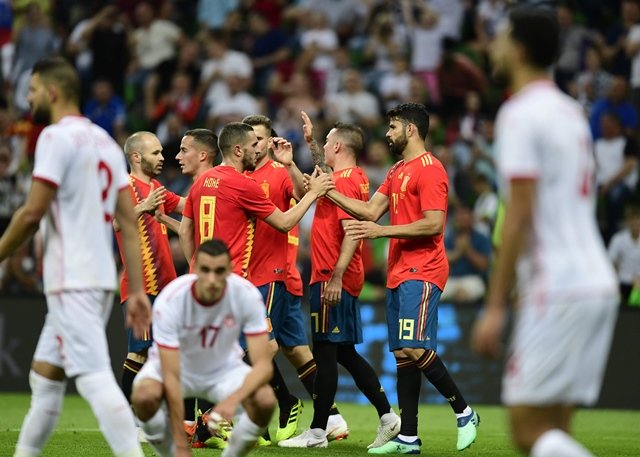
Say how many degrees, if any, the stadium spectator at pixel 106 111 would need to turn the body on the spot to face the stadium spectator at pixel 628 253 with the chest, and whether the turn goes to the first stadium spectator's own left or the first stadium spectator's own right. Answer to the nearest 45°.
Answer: approximately 45° to the first stadium spectator's own left

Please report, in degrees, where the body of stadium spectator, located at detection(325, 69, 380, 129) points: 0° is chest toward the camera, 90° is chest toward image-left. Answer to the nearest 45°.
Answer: approximately 0°

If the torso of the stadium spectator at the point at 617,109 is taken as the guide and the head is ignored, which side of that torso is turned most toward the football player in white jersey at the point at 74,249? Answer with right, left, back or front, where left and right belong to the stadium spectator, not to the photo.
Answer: front

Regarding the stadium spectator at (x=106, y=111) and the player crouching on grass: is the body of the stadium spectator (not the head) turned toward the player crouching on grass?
yes

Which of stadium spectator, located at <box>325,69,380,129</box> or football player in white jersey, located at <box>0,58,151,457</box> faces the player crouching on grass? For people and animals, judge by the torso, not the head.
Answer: the stadium spectator

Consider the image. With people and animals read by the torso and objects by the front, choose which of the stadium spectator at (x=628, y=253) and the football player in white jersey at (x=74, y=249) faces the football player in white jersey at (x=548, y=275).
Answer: the stadium spectator

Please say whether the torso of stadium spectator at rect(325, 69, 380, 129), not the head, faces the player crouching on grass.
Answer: yes

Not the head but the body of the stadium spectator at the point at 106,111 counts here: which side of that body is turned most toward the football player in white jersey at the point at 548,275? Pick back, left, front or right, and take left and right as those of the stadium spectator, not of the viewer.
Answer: front
